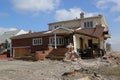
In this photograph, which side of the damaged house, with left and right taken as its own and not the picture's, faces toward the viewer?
front
